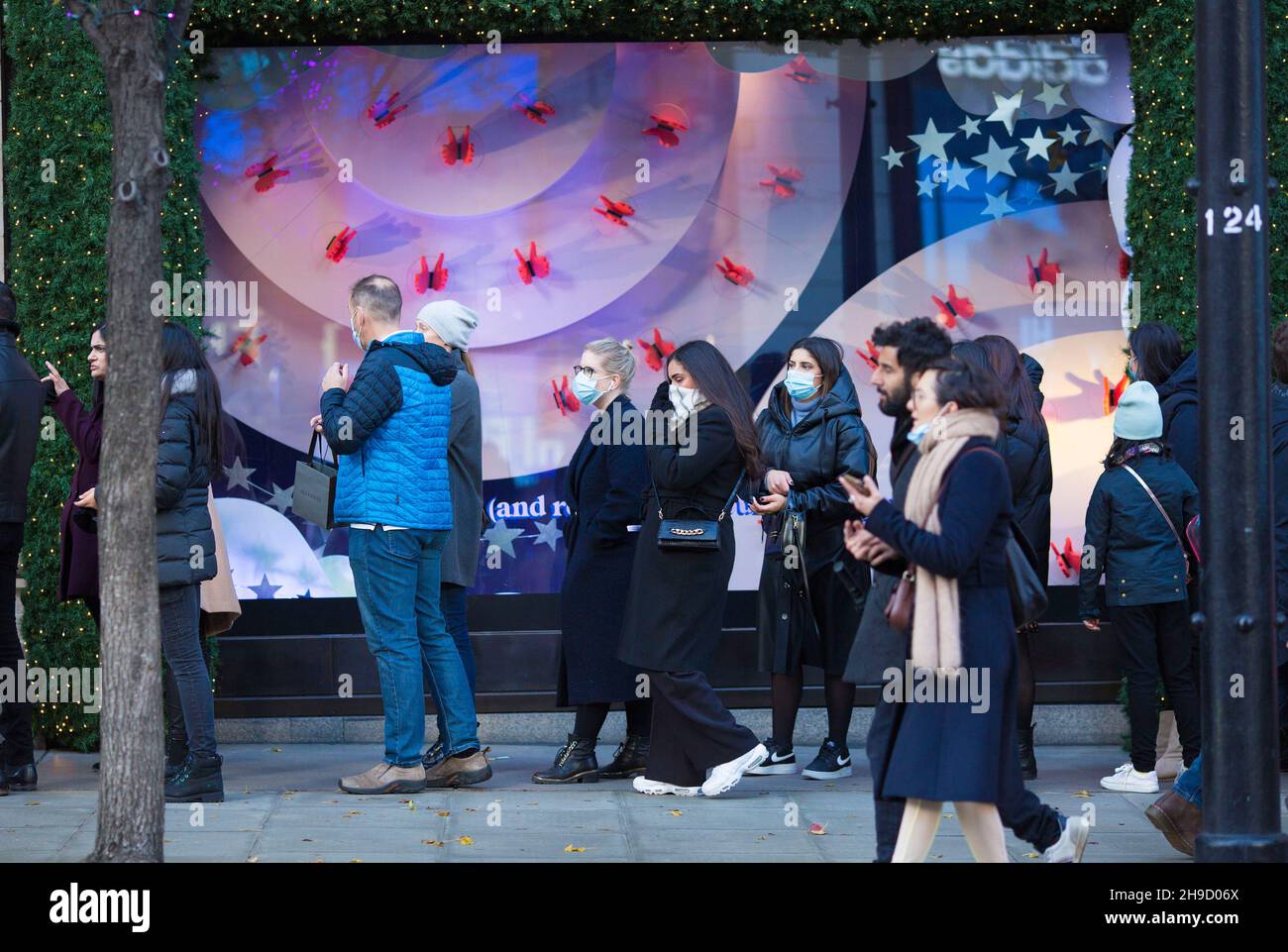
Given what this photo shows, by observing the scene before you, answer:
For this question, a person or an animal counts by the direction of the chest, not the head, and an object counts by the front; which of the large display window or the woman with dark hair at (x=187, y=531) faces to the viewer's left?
the woman with dark hair

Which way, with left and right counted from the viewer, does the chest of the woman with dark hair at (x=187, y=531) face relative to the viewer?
facing to the left of the viewer

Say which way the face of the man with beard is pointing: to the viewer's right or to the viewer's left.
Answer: to the viewer's left

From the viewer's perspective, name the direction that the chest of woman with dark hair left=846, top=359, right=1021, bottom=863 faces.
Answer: to the viewer's left

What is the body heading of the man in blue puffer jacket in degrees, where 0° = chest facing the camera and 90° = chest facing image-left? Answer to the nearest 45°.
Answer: approximately 135°

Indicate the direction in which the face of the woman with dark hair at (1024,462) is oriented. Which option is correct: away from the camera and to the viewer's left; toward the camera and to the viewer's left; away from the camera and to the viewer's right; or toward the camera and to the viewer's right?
away from the camera and to the viewer's left

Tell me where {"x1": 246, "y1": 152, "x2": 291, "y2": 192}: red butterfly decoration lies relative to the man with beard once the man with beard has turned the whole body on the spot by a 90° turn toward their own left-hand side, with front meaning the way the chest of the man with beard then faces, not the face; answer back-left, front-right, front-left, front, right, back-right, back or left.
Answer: back-right

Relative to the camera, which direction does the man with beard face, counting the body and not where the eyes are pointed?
to the viewer's left

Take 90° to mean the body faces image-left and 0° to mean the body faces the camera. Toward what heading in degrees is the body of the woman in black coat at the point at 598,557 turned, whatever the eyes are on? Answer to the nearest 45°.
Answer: approximately 90°

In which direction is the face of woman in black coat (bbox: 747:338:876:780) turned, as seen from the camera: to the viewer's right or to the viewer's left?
to the viewer's left

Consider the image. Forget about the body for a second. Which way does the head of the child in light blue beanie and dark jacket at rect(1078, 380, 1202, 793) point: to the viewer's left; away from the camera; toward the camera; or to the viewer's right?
away from the camera
